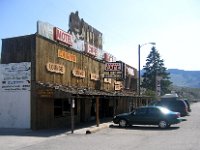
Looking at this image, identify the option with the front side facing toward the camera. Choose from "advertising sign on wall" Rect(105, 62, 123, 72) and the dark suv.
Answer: the advertising sign on wall

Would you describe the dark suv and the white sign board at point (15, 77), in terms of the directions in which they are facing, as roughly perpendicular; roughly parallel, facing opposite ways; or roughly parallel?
roughly perpendicular

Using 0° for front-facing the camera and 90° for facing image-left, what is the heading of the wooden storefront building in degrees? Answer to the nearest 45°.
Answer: approximately 315°

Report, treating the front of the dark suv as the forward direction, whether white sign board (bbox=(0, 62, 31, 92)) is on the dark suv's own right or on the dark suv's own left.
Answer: on the dark suv's own left

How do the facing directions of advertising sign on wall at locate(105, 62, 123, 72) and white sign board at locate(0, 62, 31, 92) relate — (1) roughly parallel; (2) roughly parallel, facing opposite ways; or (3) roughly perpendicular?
roughly parallel

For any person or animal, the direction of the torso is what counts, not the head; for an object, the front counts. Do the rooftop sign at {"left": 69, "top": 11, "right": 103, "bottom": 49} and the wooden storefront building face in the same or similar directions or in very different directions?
same or similar directions

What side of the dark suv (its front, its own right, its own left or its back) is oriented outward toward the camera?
left

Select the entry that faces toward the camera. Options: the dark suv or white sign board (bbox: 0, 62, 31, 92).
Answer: the white sign board

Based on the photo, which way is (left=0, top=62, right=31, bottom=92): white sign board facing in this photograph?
toward the camera

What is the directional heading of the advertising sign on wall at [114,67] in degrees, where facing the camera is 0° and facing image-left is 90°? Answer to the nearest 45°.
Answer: approximately 0°
